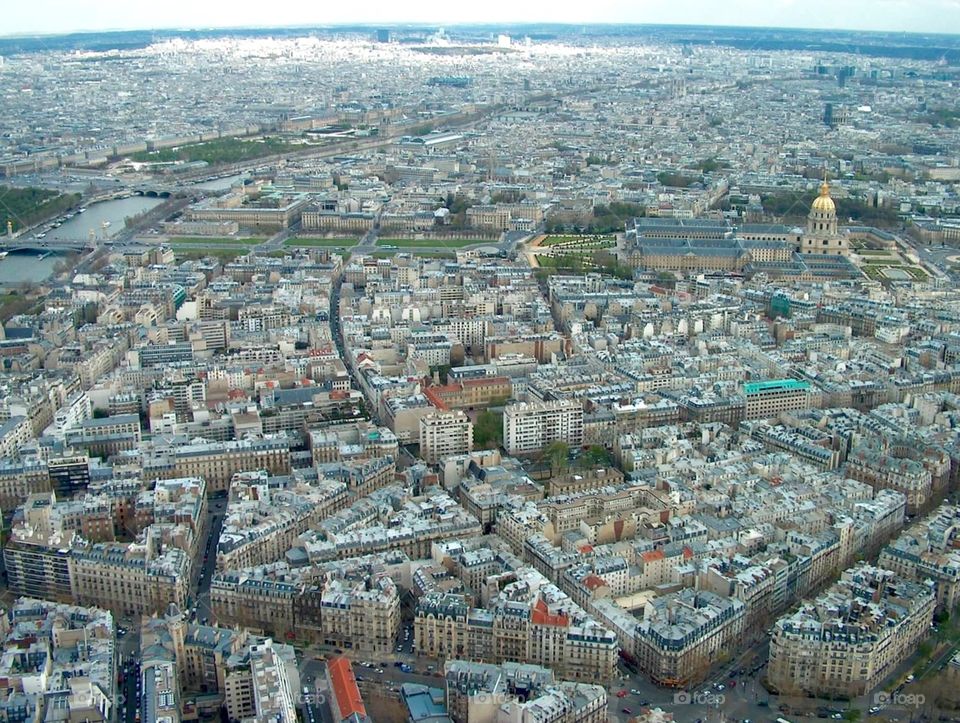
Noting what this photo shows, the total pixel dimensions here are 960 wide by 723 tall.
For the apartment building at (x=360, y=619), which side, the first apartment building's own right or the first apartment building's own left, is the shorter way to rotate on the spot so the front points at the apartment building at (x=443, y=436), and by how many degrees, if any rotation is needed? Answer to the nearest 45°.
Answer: approximately 180°

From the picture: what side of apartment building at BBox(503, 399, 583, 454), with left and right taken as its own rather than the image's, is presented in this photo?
front

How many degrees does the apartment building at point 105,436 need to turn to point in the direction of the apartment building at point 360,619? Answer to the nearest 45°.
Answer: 0° — it already faces it

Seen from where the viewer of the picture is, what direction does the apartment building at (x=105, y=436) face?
facing the viewer

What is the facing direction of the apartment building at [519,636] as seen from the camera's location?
facing the viewer

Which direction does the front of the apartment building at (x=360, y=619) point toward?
toward the camera

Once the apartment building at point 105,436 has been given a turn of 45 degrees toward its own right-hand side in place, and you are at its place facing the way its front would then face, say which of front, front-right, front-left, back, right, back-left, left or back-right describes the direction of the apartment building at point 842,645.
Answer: left

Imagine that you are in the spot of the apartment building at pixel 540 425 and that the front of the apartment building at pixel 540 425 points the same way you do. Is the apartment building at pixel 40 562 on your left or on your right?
on your right

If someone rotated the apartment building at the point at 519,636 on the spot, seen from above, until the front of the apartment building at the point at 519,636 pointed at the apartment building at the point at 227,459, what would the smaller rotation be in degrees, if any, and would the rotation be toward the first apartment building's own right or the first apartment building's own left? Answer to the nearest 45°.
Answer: approximately 135° to the first apartment building's own right

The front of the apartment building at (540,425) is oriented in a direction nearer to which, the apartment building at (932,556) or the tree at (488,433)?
the apartment building

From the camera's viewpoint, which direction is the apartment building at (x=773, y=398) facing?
toward the camera
